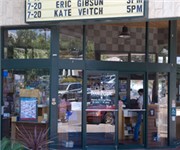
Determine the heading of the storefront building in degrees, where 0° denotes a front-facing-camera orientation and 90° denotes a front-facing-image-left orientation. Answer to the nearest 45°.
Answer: approximately 0°
